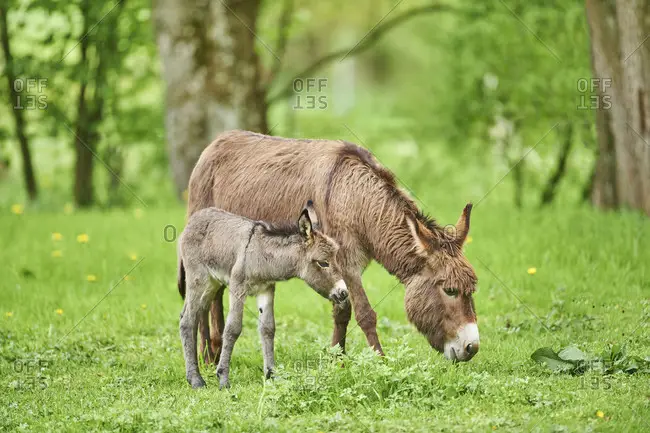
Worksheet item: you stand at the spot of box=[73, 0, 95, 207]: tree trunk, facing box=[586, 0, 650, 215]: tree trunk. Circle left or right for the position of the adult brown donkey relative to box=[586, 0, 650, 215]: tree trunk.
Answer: right

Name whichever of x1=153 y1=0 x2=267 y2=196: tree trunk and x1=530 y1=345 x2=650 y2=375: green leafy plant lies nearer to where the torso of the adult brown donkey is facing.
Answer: the green leafy plant

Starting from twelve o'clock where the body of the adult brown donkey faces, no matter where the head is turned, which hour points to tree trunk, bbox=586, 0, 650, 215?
The tree trunk is roughly at 10 o'clock from the adult brown donkey.

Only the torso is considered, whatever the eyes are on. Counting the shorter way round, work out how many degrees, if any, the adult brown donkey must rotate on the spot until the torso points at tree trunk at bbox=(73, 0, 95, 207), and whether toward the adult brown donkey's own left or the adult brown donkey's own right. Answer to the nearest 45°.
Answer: approximately 135° to the adult brown donkey's own left

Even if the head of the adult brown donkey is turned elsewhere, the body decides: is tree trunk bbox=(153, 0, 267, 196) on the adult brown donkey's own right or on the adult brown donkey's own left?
on the adult brown donkey's own left

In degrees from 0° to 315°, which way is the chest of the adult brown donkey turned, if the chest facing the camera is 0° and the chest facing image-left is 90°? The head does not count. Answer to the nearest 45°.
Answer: approximately 270°

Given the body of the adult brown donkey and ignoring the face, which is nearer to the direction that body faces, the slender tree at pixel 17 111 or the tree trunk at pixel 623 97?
the tree trunk

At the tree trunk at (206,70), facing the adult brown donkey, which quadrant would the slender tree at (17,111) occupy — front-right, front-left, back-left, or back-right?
back-right

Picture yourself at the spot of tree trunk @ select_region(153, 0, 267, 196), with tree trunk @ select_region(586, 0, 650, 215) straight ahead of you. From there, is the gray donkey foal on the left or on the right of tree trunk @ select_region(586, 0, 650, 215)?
right

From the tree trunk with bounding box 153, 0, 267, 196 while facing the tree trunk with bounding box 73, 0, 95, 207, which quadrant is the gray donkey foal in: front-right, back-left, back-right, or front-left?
back-left

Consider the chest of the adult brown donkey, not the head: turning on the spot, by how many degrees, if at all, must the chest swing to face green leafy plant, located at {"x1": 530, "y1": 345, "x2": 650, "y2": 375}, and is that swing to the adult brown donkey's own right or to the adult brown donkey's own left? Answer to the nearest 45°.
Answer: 0° — it already faces it

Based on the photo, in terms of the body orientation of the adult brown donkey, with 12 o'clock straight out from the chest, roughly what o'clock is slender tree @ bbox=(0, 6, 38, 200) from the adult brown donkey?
The slender tree is roughly at 8 o'clock from the adult brown donkey.
